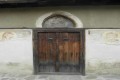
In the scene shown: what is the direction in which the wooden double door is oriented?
toward the camera
